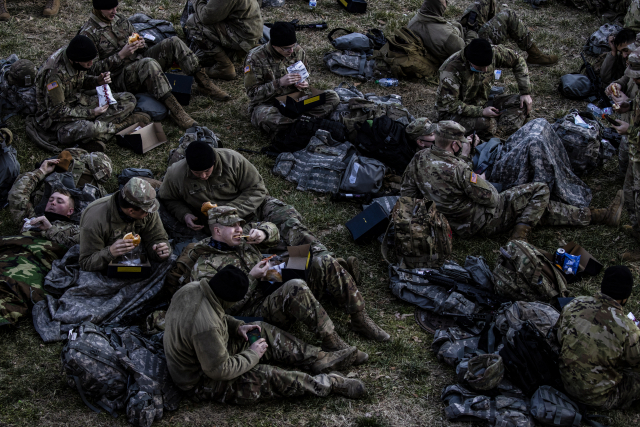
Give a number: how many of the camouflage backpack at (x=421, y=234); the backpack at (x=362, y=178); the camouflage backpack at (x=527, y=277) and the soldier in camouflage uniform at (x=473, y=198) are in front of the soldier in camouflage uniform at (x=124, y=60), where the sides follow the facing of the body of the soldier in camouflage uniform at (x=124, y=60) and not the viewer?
4

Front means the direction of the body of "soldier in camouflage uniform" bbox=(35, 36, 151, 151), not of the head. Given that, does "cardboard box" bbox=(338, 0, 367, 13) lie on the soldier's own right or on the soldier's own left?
on the soldier's own left

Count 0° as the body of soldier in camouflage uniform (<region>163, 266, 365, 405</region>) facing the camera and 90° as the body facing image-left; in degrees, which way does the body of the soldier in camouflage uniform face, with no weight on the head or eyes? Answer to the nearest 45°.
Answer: approximately 270°

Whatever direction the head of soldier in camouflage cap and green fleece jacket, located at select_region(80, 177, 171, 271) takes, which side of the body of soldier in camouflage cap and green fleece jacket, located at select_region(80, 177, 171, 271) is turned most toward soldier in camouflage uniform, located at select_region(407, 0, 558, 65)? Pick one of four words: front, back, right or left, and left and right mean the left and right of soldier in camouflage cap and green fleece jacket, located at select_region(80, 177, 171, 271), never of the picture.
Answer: left

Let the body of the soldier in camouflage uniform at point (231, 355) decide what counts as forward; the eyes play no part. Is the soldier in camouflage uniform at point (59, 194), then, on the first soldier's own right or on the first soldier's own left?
on the first soldier's own left

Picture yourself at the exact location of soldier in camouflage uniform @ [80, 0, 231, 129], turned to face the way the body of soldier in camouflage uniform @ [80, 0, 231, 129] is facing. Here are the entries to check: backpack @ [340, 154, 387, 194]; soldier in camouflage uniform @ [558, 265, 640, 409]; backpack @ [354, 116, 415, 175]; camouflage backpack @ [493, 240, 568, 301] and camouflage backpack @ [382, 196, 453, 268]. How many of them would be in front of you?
5

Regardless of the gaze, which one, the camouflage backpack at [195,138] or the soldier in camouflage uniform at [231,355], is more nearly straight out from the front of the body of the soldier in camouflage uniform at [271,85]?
the soldier in camouflage uniform

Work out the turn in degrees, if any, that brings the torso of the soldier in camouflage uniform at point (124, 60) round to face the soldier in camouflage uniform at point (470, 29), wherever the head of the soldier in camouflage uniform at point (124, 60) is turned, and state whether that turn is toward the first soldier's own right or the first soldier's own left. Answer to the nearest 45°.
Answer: approximately 45° to the first soldier's own left

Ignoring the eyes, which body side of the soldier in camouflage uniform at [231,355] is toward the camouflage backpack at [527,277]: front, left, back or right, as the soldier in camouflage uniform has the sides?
front

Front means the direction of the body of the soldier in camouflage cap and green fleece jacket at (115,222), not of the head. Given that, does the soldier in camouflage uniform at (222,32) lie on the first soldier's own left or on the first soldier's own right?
on the first soldier's own left

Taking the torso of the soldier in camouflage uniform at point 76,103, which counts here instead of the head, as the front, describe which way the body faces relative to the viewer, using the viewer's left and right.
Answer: facing the viewer and to the right of the viewer

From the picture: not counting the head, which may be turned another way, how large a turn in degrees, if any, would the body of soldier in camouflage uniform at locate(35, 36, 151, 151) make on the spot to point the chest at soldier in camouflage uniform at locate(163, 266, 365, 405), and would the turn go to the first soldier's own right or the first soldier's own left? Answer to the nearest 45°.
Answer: approximately 45° to the first soldier's own right
